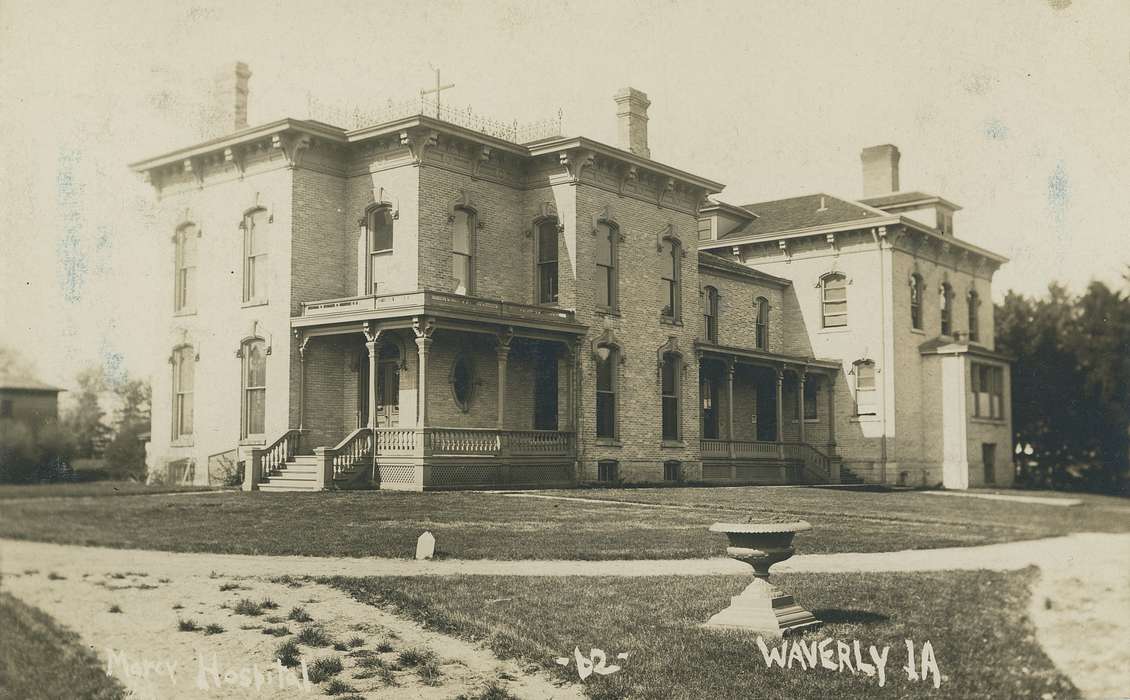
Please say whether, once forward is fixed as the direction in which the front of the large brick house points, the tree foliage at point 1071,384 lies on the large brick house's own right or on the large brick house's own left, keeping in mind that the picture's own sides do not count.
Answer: on the large brick house's own left

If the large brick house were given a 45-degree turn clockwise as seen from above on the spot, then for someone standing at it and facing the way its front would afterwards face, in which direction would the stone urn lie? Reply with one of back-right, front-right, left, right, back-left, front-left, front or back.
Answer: left

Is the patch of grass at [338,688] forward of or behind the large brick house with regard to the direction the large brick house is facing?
forward
